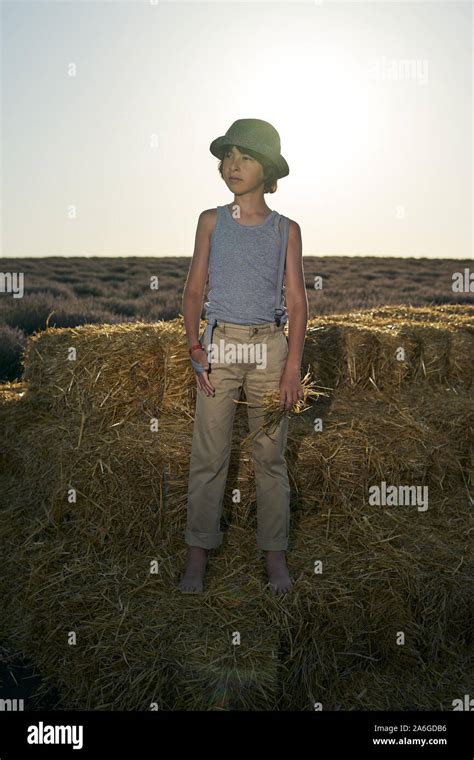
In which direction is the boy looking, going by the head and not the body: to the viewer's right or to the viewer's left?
to the viewer's left

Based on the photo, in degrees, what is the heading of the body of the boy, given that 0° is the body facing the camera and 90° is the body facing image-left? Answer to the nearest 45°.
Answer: approximately 0°
